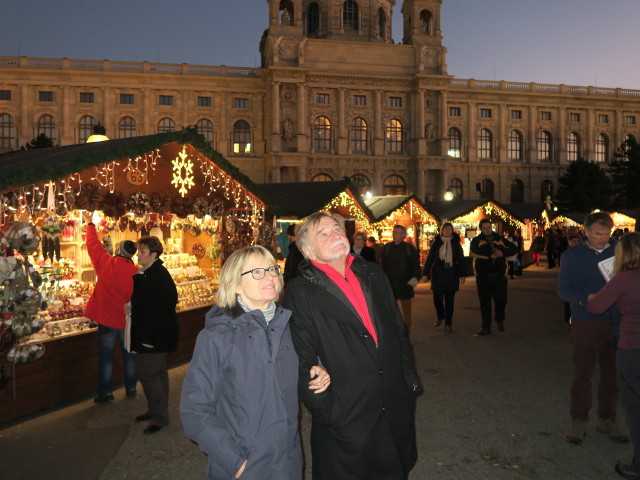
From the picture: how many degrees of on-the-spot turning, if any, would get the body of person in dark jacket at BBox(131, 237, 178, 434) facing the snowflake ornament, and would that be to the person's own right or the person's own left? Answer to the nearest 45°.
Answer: approximately 90° to the person's own right

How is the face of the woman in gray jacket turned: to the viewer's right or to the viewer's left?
to the viewer's right

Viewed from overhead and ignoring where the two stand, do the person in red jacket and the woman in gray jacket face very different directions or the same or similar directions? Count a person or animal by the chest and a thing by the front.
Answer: very different directions

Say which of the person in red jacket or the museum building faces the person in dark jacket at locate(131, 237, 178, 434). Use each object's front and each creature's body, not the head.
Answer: the museum building

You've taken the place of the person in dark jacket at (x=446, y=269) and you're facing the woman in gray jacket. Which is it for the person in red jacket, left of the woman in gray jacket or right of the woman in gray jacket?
right

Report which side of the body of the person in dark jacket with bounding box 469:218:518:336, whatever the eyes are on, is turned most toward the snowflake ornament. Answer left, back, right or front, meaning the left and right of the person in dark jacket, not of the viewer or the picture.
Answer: right

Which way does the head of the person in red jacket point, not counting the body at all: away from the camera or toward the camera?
away from the camera

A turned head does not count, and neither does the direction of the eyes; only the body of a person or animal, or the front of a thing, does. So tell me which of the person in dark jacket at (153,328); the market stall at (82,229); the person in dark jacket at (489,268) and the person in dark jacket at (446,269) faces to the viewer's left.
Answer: the person in dark jacket at (153,328)

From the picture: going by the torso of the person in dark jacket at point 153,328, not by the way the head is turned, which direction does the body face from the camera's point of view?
to the viewer's left

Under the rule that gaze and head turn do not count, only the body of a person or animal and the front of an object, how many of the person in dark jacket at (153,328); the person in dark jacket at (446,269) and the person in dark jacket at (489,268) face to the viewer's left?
1

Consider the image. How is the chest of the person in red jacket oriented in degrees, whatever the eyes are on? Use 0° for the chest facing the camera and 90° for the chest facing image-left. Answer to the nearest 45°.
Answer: approximately 135°

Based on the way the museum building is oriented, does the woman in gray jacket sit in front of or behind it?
in front
